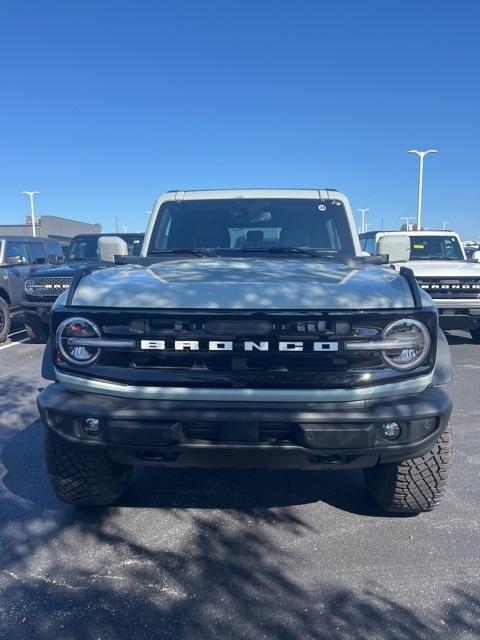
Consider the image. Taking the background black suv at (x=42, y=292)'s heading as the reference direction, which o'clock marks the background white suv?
The background white suv is roughly at 8 o'clock from the background black suv.

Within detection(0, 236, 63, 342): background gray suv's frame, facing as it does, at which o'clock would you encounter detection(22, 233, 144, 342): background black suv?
detection(22, 233, 144, 342): background black suv is roughly at 10 o'clock from detection(0, 236, 63, 342): background gray suv.

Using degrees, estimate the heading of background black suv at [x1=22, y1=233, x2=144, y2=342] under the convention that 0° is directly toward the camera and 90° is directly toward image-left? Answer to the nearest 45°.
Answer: approximately 45°

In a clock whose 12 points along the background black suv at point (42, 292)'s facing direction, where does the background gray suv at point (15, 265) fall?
the background gray suv at point (15, 265) is roughly at 4 o'clock from the background black suv at point (42, 292).

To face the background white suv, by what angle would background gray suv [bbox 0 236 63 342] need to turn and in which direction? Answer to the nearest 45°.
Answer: approximately 90° to its left

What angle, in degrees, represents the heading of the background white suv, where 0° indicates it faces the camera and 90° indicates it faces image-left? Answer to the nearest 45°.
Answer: approximately 315°

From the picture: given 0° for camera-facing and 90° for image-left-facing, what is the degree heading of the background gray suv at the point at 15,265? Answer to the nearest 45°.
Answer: approximately 45°

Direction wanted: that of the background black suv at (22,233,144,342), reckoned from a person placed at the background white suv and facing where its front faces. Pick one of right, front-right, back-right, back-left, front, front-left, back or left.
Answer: back-right
